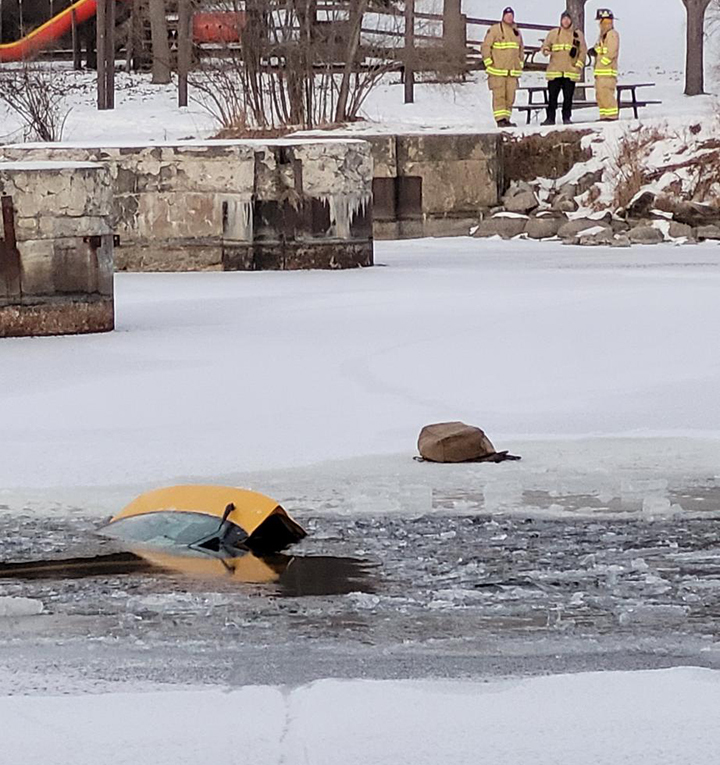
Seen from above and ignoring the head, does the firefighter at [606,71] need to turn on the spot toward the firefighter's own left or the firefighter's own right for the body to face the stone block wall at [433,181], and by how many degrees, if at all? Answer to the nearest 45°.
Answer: approximately 45° to the firefighter's own left

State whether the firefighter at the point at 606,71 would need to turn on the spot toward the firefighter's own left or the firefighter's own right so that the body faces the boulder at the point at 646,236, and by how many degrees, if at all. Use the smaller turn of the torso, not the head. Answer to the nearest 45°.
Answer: approximately 90° to the firefighter's own left

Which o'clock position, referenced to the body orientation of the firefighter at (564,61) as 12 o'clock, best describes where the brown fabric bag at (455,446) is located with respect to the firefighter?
The brown fabric bag is roughly at 12 o'clock from the firefighter.

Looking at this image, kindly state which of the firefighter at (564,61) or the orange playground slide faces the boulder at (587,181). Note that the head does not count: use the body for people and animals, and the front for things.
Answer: the firefighter

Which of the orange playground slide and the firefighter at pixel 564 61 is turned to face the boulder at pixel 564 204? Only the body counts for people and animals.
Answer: the firefighter

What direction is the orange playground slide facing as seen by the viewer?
to the viewer's left

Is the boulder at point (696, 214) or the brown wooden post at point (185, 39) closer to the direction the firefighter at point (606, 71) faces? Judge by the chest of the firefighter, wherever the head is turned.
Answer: the brown wooden post

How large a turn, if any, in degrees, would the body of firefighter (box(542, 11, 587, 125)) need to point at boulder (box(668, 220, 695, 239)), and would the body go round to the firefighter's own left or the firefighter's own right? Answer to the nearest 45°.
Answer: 0° — they already face it

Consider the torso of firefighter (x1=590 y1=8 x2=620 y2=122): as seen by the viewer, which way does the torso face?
to the viewer's left

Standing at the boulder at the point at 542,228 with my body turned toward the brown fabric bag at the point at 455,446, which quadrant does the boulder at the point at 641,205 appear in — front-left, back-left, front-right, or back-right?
back-left

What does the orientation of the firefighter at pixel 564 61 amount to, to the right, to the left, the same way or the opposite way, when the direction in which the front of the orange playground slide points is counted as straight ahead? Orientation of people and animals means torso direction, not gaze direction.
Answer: to the left

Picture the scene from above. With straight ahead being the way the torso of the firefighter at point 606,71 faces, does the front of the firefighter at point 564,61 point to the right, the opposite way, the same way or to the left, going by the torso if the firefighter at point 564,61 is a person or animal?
to the left
